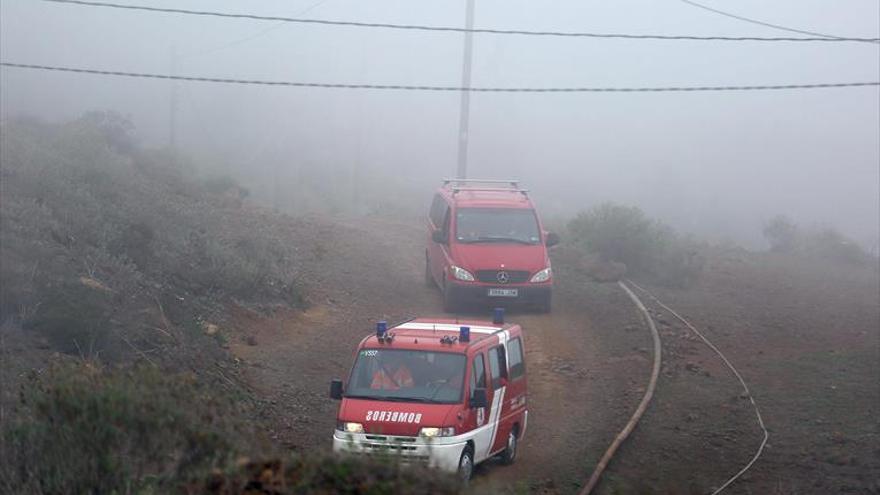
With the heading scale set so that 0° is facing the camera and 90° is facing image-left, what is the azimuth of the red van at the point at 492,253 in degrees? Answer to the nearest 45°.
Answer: approximately 0°

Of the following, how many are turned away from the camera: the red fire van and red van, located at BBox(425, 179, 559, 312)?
0

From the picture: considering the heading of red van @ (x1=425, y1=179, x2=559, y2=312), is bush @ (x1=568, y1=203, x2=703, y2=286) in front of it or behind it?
behind

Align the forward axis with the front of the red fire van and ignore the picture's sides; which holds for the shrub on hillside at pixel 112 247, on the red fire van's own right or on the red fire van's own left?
on the red fire van's own right

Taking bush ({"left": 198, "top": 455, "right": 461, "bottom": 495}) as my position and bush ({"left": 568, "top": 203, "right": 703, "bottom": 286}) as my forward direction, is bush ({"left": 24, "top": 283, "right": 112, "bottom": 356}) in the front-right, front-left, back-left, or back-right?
front-left

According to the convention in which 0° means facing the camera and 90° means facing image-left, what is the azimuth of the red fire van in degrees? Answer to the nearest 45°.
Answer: approximately 45°

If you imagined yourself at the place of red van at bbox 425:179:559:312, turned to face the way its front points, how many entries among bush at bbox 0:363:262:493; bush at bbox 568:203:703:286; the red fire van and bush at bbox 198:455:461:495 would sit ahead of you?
3

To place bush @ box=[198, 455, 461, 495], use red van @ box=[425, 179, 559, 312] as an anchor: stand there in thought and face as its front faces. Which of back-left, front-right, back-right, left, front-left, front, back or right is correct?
front

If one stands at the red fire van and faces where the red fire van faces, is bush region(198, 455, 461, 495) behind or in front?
in front

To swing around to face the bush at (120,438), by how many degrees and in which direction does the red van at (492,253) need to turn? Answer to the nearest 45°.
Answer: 0° — it already faces it

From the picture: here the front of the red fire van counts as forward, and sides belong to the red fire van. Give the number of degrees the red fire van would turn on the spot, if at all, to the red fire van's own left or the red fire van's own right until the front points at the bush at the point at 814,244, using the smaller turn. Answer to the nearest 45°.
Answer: approximately 180°

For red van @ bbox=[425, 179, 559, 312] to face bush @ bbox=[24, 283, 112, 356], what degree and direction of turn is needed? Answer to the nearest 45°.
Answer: approximately 45° to its right

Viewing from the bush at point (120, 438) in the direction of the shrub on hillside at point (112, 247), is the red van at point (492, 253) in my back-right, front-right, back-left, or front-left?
front-right

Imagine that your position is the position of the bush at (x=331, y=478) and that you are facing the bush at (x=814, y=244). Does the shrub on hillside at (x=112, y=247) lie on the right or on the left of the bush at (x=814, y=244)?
left
